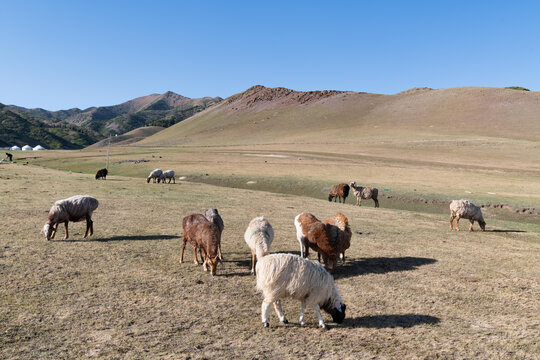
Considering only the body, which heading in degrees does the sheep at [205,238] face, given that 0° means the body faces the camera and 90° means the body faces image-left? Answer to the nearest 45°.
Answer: approximately 315°

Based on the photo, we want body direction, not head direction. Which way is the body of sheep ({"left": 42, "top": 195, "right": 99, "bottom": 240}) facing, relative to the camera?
to the viewer's left

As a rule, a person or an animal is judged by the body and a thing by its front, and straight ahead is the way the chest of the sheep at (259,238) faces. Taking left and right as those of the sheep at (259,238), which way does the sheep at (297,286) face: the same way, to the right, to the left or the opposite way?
to the right

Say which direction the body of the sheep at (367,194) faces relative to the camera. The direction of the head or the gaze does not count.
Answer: to the viewer's left

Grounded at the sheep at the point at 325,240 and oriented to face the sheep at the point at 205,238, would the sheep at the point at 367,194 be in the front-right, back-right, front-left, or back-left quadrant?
back-right

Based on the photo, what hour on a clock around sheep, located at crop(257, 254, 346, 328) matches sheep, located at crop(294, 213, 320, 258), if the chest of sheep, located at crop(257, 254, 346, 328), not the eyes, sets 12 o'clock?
sheep, located at crop(294, 213, 320, 258) is roughly at 9 o'clock from sheep, located at crop(257, 254, 346, 328).

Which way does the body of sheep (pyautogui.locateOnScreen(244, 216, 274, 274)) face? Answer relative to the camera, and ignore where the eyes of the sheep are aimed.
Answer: away from the camera
